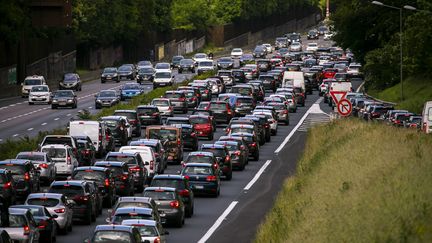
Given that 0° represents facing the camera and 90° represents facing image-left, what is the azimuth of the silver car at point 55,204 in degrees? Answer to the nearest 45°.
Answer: approximately 225°

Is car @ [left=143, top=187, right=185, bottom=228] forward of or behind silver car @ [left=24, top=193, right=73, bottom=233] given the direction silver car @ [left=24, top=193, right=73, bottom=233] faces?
forward

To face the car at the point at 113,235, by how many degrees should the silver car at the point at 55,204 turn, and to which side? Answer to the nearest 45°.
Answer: approximately 135° to its right

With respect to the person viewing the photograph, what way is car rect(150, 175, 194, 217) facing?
facing away from the viewer

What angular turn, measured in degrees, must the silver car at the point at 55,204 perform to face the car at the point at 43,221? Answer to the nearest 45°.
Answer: approximately 135° to its right

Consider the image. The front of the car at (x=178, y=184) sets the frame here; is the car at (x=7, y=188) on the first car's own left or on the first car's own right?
on the first car's own left

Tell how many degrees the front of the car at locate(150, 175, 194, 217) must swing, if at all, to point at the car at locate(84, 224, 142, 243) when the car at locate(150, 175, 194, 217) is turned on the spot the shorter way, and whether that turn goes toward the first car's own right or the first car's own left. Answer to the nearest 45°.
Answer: approximately 180°

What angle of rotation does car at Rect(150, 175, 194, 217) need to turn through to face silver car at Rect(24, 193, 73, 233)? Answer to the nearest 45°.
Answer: approximately 135° to its left

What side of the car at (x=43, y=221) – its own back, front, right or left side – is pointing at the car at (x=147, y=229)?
right
